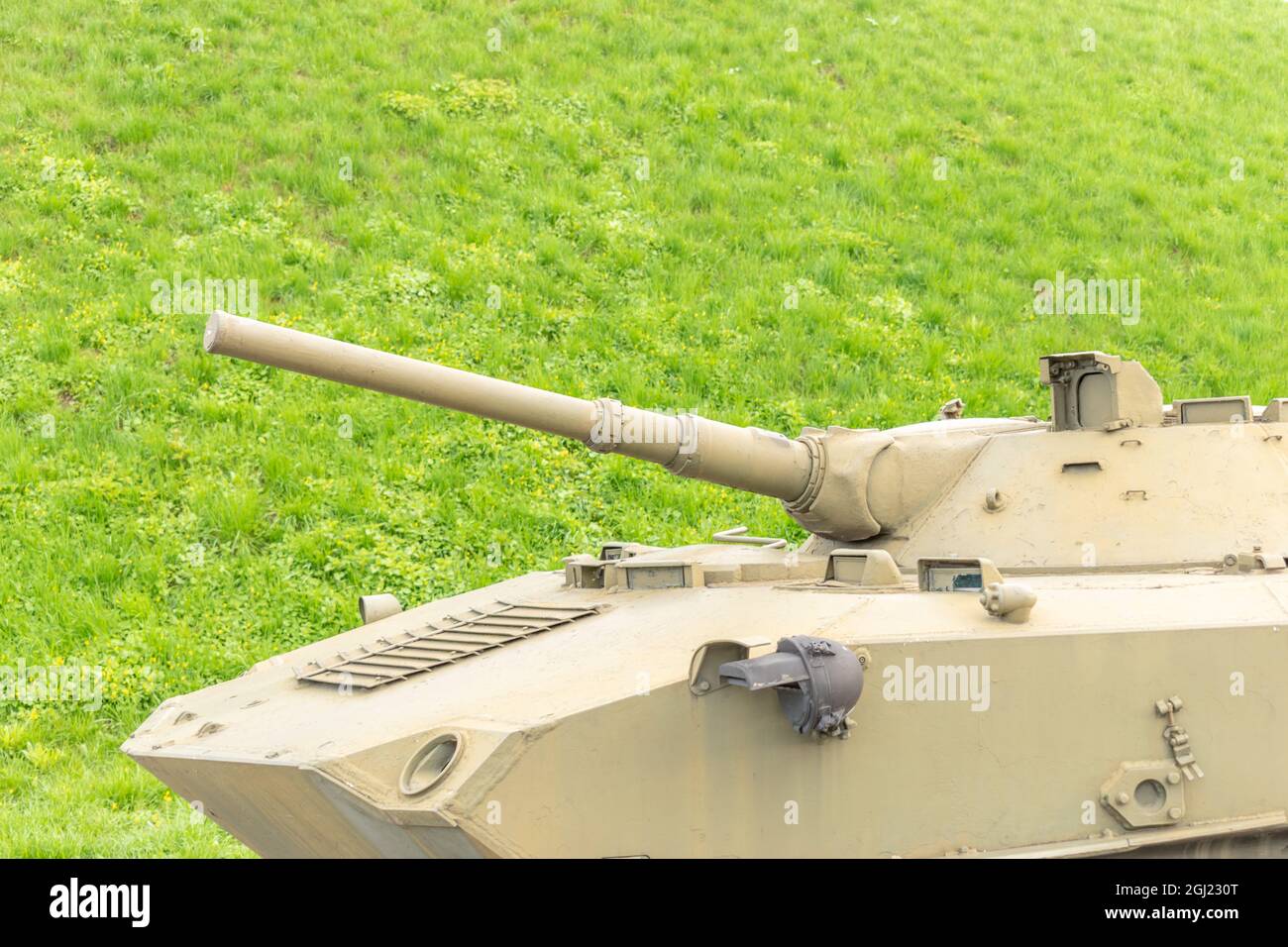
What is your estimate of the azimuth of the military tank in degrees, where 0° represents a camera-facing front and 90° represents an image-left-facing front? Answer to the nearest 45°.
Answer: approximately 45°
